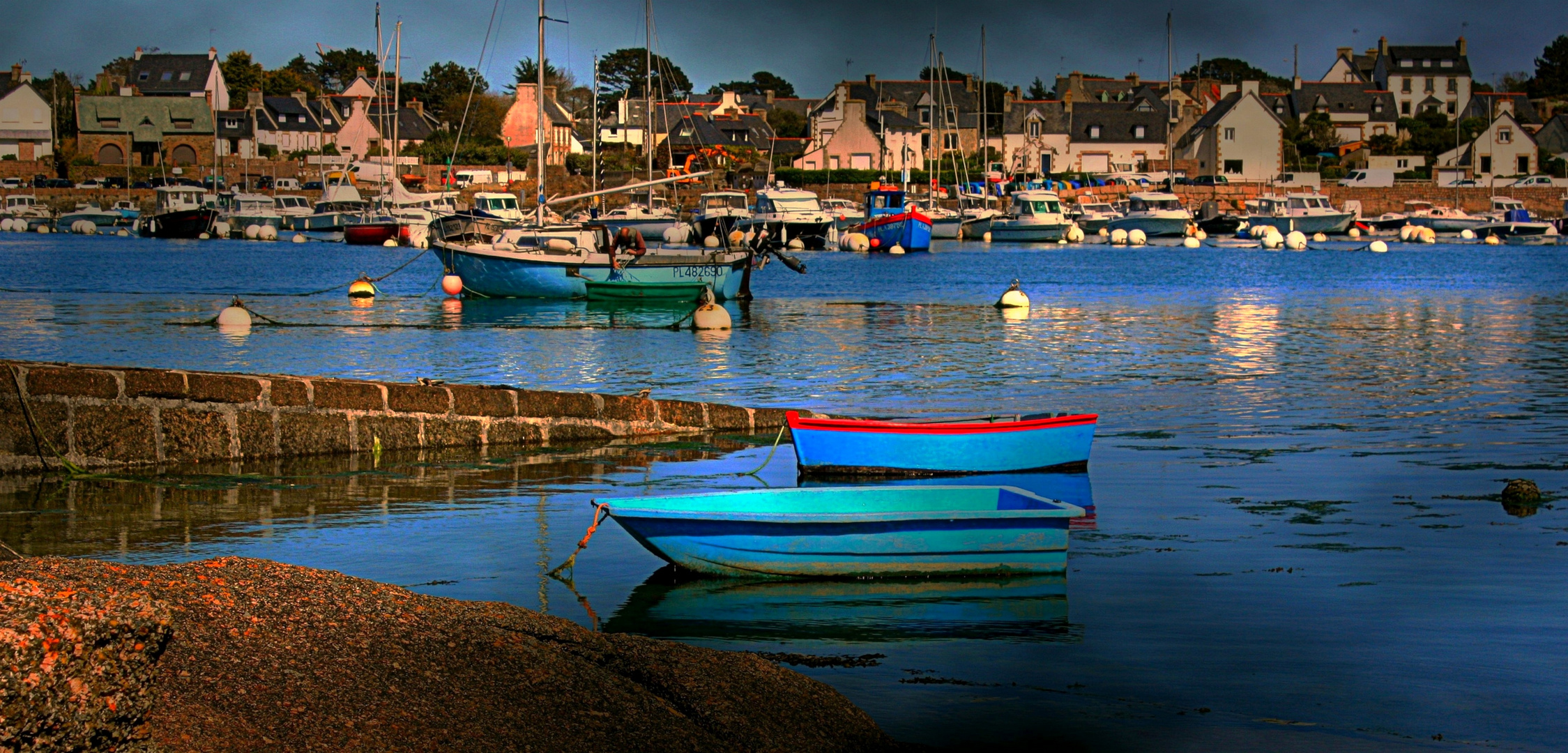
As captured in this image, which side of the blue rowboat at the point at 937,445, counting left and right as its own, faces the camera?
left

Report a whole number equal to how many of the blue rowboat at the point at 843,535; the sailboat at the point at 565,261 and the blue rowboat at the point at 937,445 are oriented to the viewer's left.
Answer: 3

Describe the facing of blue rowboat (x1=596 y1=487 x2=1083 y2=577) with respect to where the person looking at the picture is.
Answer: facing to the left of the viewer

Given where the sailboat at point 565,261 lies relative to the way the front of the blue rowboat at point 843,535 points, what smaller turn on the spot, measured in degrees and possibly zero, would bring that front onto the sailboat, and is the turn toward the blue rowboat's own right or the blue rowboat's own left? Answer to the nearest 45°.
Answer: approximately 90° to the blue rowboat's own right

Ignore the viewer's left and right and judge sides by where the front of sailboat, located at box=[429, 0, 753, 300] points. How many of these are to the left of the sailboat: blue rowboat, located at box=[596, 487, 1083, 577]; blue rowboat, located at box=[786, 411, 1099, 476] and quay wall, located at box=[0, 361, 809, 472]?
3

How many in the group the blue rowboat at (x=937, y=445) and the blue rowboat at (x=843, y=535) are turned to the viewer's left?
2

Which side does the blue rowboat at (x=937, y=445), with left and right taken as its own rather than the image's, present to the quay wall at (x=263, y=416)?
front

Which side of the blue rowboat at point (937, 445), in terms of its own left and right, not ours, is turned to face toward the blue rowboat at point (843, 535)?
left

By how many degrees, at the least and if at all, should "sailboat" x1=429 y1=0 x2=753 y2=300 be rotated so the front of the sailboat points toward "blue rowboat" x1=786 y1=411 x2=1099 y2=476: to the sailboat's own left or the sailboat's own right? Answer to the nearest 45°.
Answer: approximately 90° to the sailboat's own left

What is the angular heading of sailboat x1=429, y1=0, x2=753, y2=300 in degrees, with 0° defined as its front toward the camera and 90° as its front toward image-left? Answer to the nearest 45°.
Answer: approximately 90°

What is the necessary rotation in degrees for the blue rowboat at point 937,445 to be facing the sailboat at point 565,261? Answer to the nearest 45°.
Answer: approximately 90° to its right

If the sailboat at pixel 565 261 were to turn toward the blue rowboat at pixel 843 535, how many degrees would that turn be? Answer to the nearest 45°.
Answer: approximately 90° to its left
